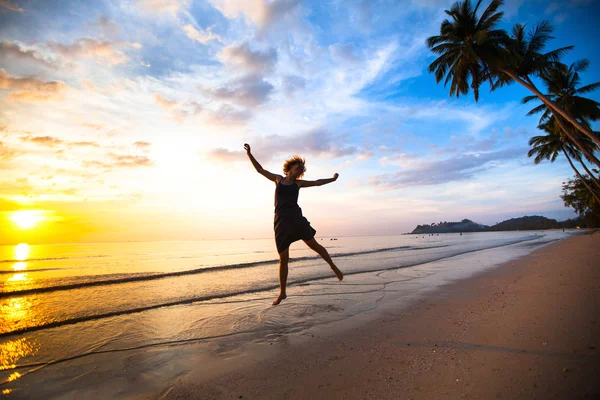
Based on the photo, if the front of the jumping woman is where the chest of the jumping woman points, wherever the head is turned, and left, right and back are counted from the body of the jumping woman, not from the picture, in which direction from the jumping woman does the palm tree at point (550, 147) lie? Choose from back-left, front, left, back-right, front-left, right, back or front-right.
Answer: back-left

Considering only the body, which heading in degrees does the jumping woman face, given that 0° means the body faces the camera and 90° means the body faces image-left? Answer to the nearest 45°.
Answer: approximately 0°

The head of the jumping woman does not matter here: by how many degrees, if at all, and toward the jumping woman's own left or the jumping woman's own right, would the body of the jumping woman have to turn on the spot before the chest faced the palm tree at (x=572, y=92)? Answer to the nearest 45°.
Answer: approximately 135° to the jumping woman's own left
